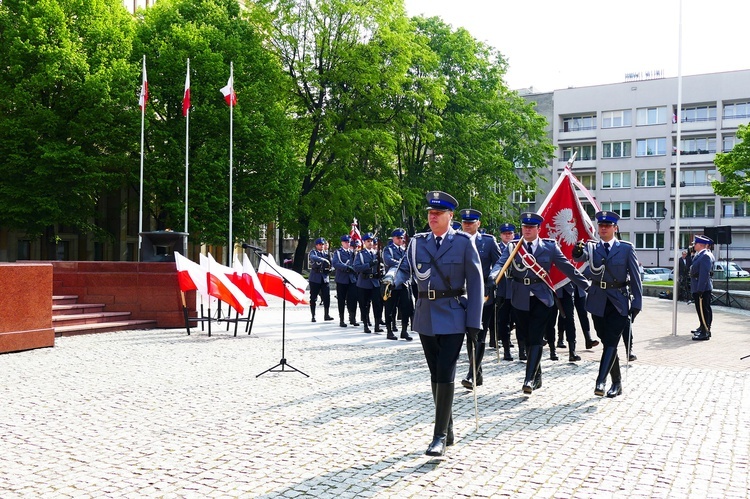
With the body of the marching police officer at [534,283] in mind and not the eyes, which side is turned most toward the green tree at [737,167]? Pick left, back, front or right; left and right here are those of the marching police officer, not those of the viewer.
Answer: back

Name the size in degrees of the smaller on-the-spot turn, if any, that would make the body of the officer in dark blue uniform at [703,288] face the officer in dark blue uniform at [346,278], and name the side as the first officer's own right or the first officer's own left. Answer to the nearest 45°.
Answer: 0° — they already face them

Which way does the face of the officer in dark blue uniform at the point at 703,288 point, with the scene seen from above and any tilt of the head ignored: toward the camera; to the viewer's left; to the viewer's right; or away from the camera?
to the viewer's left

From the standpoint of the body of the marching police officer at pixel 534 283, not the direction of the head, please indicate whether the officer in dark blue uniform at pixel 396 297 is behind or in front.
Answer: behind

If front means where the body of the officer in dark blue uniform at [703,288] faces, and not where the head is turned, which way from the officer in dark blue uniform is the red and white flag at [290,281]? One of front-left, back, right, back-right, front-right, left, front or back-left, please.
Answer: front-left

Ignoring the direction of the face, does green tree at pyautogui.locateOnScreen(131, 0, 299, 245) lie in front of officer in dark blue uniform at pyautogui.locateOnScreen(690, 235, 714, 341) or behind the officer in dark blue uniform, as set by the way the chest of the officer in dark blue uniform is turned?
in front

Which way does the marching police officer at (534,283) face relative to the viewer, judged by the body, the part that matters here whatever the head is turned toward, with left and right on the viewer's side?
facing the viewer

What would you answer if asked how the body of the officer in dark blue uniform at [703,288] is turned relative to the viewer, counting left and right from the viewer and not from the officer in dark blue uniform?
facing to the left of the viewer

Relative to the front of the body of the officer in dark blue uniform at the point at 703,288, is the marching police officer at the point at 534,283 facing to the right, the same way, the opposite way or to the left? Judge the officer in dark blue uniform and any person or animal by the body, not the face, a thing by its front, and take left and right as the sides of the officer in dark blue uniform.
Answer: to the left

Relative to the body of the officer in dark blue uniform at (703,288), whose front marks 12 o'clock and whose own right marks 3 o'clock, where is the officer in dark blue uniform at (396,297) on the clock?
the officer in dark blue uniform at (396,297) is roughly at 11 o'clock from the officer in dark blue uniform at (703,288).
